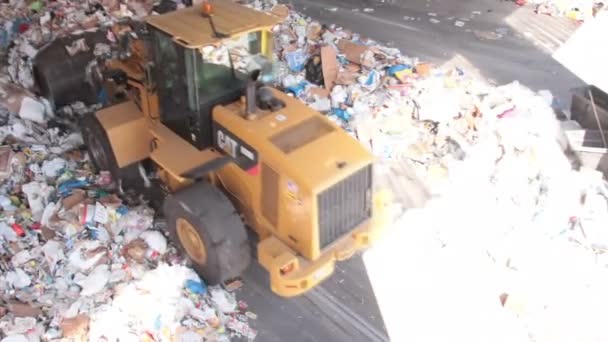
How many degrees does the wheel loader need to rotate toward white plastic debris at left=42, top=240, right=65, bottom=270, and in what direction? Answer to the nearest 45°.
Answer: approximately 45° to its left

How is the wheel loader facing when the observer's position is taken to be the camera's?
facing away from the viewer and to the left of the viewer

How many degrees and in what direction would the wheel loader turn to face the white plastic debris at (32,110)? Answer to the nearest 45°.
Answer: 0° — it already faces it
